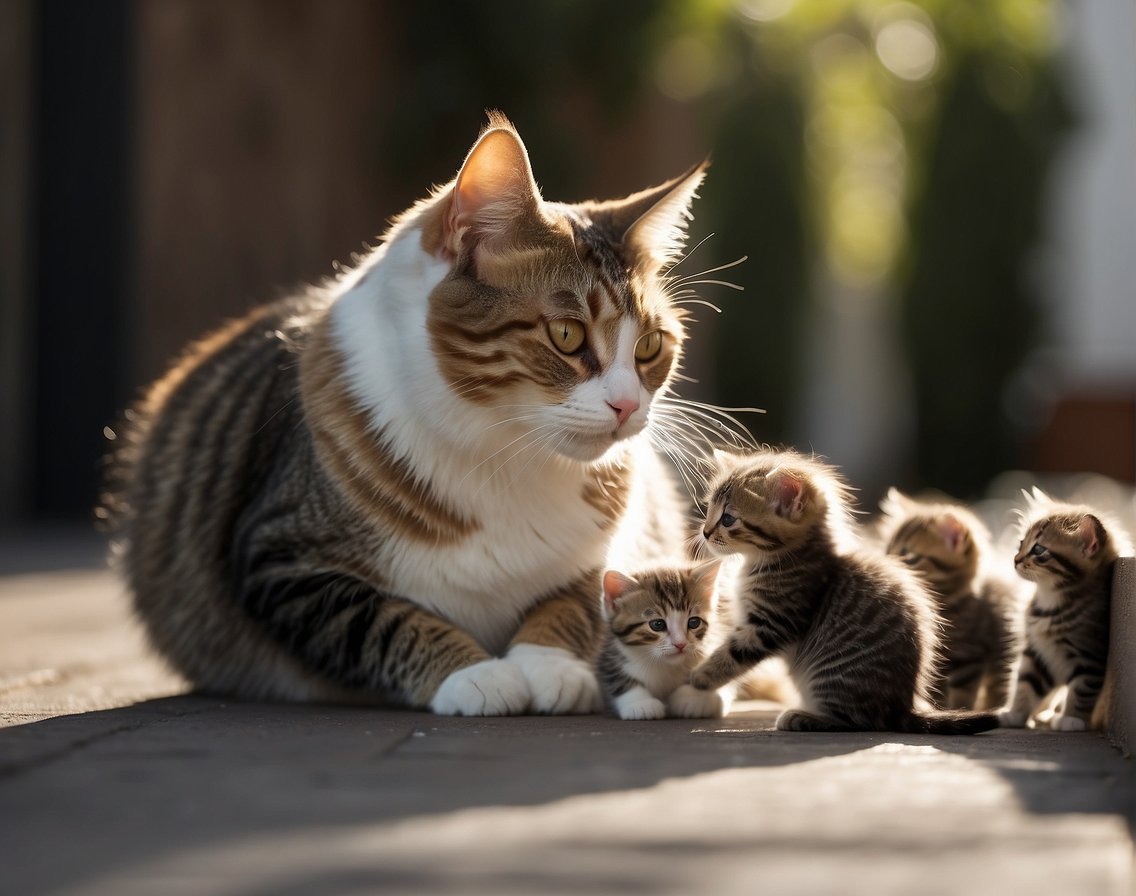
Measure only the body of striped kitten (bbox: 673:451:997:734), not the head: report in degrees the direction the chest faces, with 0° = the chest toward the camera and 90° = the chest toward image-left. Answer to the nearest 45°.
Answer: approximately 90°

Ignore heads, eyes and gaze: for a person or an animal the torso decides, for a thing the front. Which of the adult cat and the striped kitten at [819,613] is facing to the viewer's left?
the striped kitten

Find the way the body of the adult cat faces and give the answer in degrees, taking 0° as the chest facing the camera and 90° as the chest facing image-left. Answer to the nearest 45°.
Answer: approximately 315°

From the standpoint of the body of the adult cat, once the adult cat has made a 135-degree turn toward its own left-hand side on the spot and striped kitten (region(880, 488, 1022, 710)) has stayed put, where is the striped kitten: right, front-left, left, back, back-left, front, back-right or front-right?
right

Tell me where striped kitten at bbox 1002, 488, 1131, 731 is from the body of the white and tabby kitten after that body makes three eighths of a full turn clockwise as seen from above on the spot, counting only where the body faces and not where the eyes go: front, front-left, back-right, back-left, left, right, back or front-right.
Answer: back

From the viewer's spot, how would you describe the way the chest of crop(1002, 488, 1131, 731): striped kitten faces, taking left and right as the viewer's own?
facing the viewer and to the left of the viewer

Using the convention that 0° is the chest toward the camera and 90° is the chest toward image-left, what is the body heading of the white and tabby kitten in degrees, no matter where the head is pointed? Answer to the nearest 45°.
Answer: approximately 315°

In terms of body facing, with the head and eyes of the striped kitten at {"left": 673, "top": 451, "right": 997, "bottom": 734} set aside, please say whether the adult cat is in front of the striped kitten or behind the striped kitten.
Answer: in front

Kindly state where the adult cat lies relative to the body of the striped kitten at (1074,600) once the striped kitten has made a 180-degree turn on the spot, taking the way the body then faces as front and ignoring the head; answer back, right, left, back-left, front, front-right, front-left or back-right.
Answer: back-left

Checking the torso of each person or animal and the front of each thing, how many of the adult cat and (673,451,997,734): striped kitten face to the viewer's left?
1
